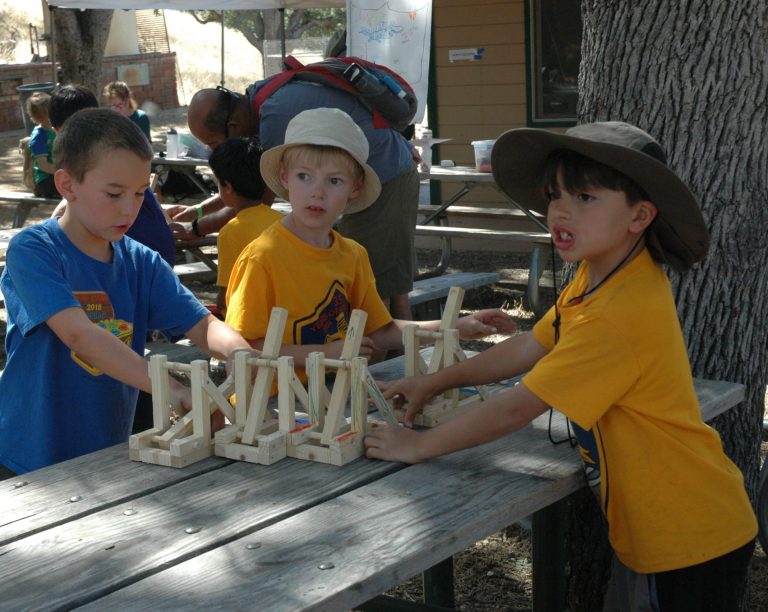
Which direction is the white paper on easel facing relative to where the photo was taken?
toward the camera

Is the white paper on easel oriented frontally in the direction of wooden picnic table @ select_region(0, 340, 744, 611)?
yes

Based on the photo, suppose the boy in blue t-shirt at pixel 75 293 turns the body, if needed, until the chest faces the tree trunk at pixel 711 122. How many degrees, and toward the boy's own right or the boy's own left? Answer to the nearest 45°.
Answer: approximately 45° to the boy's own left

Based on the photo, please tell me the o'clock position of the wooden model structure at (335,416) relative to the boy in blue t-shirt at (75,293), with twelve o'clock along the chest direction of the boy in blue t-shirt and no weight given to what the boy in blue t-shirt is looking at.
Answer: The wooden model structure is roughly at 12 o'clock from the boy in blue t-shirt.

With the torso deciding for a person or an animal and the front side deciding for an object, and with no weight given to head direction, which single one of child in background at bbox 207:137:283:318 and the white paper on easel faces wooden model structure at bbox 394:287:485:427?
the white paper on easel

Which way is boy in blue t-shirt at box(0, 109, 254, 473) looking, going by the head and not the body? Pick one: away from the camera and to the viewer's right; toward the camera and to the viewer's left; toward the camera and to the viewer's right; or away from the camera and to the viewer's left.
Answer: toward the camera and to the viewer's right

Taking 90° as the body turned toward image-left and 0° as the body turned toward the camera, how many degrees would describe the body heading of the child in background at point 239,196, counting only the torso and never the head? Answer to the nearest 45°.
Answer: approximately 135°

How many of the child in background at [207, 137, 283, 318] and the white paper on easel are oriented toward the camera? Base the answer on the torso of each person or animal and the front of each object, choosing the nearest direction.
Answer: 1

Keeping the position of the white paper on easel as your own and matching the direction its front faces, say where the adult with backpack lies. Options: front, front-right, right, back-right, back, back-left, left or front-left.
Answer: front

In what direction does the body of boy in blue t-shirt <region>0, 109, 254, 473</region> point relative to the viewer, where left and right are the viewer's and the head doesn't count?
facing the viewer and to the right of the viewer

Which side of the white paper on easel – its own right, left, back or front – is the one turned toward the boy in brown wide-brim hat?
front

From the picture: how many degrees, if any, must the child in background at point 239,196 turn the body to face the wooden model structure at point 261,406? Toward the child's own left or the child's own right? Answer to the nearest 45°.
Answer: approximately 135° to the child's own left

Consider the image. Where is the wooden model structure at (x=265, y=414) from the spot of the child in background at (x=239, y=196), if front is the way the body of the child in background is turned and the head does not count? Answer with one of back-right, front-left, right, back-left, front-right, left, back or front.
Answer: back-left
